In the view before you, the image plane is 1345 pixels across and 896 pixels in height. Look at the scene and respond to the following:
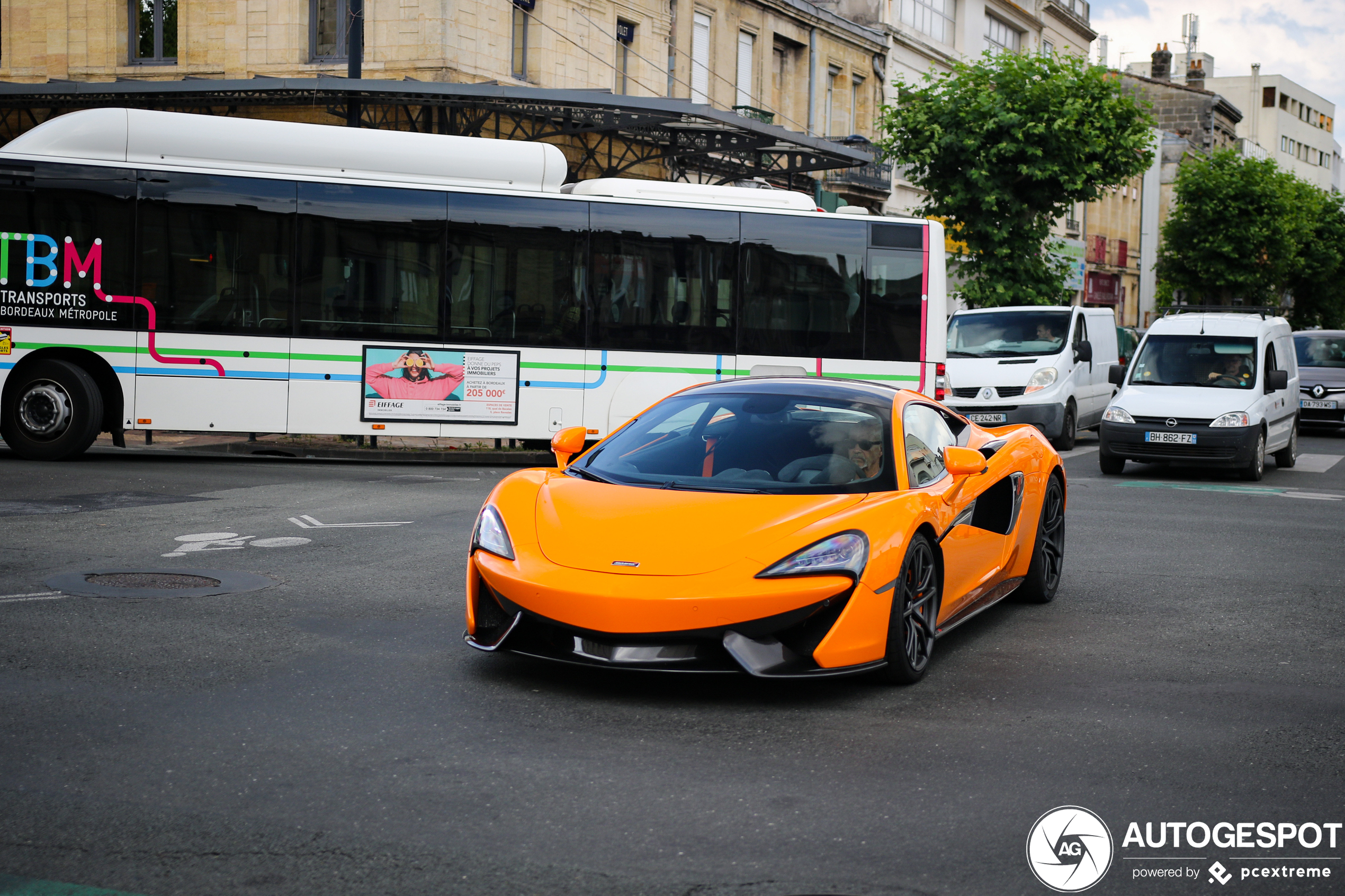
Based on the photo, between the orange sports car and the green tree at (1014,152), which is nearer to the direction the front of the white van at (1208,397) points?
the orange sports car

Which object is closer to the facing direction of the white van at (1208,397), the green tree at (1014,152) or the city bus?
the city bus

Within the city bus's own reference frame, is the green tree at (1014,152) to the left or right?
on its right

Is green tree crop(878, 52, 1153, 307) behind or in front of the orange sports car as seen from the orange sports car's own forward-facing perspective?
behind

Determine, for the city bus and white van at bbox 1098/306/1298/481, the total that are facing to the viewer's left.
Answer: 1

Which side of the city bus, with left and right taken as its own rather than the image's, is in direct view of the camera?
left

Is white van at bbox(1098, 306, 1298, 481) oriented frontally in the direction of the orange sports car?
yes

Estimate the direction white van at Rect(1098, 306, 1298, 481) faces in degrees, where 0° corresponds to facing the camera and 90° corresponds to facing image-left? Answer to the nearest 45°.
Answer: approximately 0°

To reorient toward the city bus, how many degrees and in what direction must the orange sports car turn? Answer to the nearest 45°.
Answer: approximately 135° to its right

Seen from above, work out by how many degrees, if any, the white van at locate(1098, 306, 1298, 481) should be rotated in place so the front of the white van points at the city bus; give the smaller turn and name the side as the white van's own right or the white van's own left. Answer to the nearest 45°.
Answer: approximately 45° to the white van's own right

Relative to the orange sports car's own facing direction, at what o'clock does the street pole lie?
The street pole is roughly at 4 o'clock from the orange sports car.

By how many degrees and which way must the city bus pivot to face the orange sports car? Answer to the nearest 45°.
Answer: approximately 90° to its left

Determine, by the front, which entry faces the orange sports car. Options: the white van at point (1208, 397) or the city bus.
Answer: the white van
